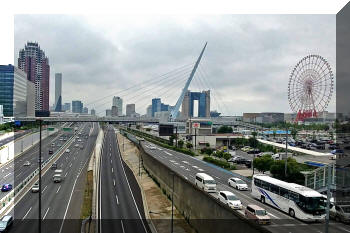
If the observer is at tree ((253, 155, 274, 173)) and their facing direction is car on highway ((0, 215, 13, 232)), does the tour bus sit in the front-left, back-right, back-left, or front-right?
front-left

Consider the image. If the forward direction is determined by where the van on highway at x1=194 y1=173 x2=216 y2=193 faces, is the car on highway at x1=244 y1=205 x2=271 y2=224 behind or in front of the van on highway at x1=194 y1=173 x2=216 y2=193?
in front

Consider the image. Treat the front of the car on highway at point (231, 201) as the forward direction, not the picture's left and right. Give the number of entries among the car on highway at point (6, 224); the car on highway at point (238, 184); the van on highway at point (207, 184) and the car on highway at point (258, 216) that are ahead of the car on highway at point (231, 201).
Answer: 1

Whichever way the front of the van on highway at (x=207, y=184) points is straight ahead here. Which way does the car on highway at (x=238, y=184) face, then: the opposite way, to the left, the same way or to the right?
the same way

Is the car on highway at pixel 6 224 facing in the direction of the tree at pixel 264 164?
no

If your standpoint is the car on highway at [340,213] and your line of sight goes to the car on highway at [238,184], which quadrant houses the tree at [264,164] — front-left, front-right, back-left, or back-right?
front-right

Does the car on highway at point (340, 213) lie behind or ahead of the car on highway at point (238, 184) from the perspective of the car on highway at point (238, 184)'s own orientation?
ahead

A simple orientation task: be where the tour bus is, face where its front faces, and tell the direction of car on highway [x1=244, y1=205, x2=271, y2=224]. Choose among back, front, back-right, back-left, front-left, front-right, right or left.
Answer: right

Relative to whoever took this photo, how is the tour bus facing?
facing the viewer and to the right of the viewer

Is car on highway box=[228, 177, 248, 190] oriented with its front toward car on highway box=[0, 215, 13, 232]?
no

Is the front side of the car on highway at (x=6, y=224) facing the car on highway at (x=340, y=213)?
no

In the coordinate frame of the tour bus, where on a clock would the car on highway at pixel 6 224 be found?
The car on highway is roughly at 4 o'clock from the tour bus.
